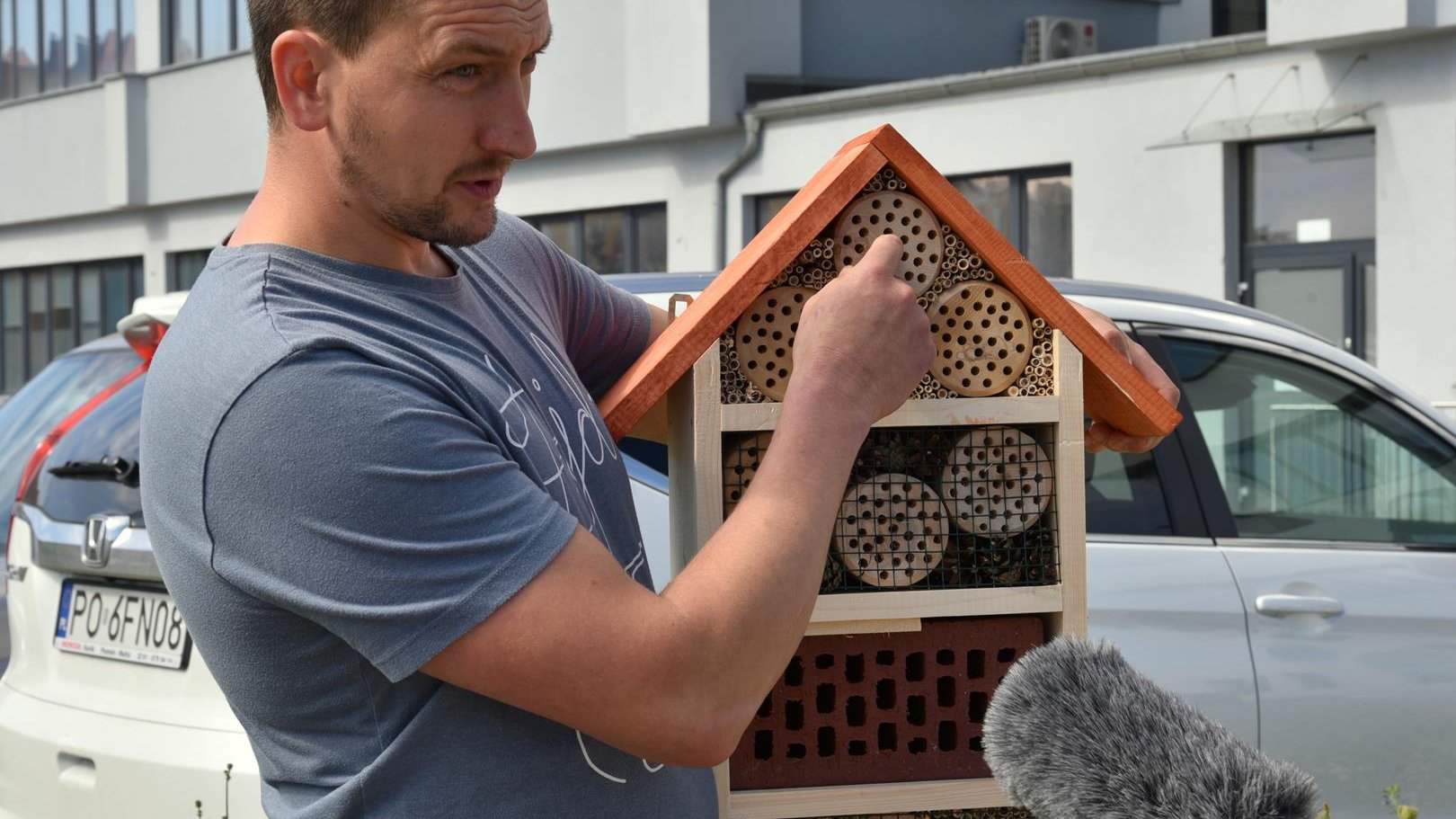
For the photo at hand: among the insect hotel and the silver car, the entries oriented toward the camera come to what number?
1

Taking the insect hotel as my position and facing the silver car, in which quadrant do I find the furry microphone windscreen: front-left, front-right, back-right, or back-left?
back-right

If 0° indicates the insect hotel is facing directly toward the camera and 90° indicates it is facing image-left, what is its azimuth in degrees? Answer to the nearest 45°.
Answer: approximately 0°

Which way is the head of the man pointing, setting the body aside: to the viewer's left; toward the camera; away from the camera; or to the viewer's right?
to the viewer's right

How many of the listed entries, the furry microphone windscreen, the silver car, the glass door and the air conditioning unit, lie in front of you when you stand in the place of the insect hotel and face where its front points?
1
